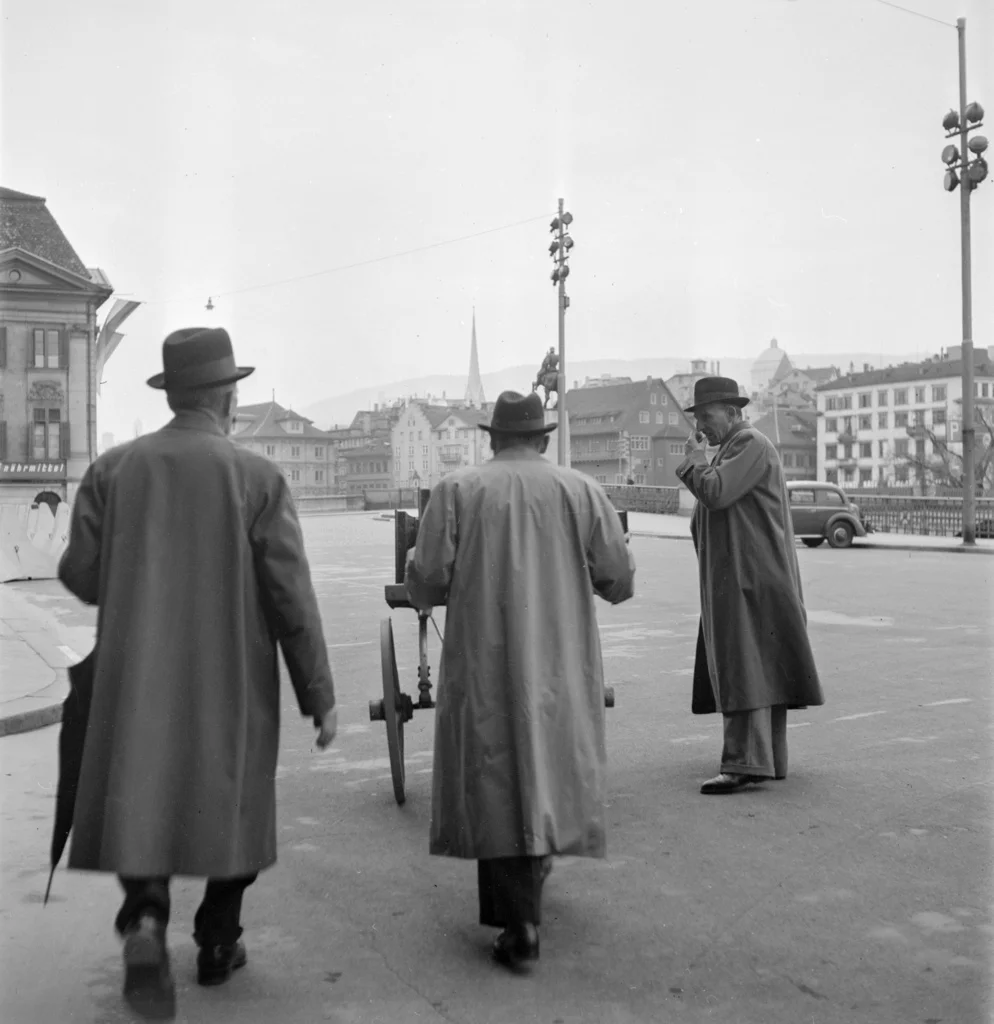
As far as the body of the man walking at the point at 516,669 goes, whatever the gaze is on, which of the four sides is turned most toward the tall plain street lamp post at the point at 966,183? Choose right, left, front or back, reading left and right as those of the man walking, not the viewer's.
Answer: front

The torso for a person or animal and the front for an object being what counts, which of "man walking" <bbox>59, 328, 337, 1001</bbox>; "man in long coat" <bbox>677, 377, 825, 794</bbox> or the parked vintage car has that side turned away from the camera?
the man walking

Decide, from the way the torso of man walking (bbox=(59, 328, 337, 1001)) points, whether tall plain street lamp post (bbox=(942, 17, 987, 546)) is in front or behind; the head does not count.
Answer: in front

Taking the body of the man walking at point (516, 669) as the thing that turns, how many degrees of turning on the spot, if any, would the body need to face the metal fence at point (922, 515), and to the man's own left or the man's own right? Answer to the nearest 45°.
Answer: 0° — they already face it

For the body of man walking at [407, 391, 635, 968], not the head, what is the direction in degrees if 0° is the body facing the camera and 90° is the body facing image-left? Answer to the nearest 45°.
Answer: approximately 180°

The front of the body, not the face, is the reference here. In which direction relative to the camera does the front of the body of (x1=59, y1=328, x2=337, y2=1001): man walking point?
away from the camera

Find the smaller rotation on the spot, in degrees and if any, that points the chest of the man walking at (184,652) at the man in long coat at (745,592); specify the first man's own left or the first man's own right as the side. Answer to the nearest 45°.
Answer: approximately 45° to the first man's own right

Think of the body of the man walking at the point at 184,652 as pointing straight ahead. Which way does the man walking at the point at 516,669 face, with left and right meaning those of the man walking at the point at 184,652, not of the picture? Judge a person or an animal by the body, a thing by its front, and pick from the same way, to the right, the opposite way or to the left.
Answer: the same way
